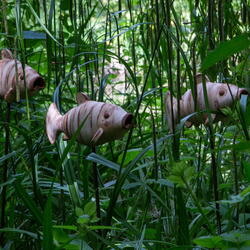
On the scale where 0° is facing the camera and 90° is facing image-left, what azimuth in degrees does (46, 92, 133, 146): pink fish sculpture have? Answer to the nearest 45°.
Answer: approximately 270°
